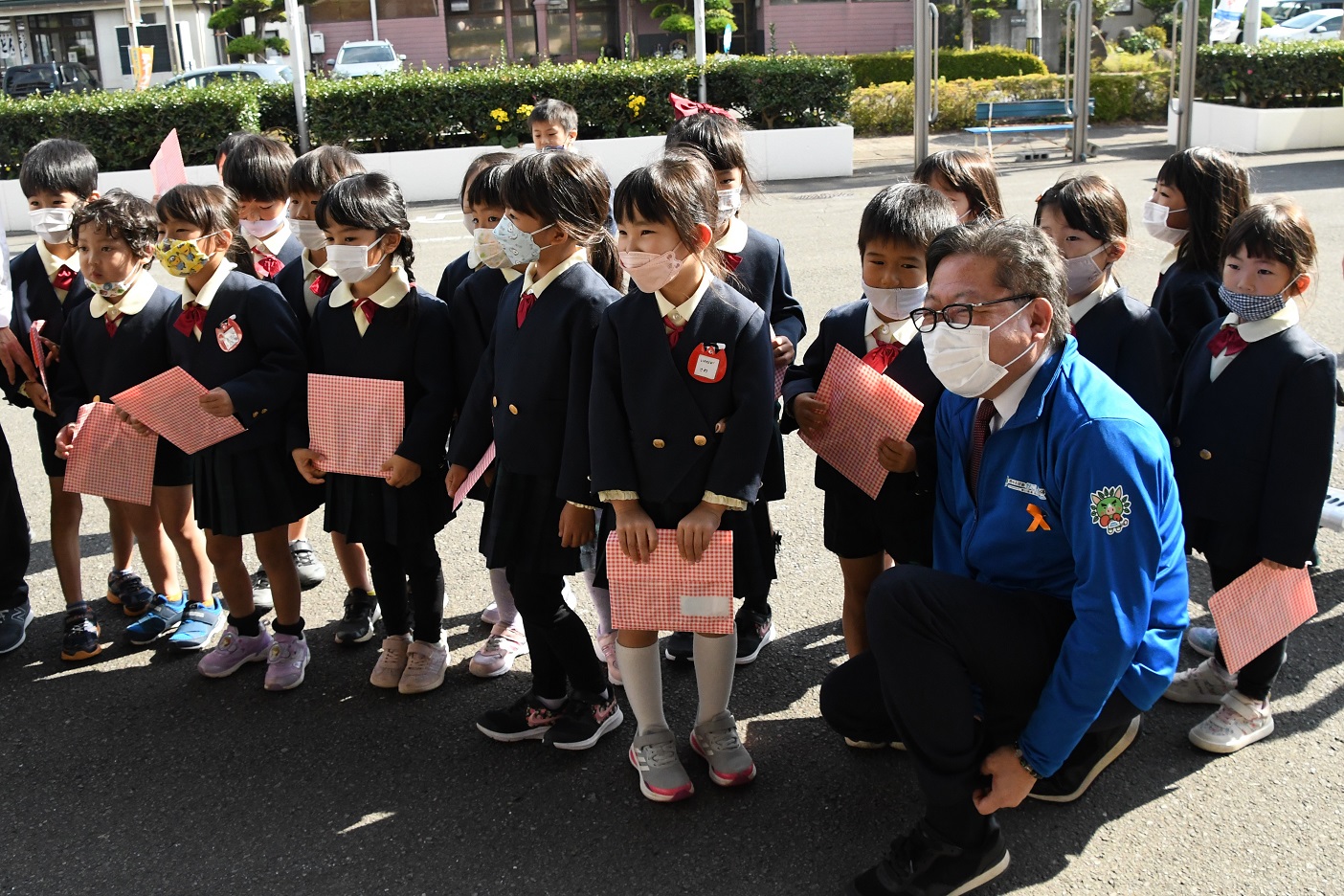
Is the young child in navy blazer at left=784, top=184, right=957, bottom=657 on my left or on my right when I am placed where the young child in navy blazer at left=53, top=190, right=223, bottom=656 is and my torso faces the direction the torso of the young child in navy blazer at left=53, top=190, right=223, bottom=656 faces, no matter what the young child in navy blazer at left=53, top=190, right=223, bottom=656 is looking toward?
on my left

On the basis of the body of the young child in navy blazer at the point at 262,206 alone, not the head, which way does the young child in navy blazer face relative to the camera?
toward the camera

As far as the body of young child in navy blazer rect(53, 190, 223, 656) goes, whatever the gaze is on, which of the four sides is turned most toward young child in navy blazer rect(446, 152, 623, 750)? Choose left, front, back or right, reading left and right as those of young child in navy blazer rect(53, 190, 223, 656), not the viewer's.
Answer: left

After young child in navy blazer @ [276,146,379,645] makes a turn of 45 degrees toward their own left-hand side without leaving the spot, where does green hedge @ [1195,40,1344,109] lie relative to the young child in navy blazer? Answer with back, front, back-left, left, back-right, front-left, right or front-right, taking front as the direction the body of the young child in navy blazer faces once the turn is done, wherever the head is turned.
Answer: back-left

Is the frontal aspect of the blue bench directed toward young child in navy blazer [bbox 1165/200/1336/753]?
yes

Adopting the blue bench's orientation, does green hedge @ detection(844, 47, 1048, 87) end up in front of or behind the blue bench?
behind

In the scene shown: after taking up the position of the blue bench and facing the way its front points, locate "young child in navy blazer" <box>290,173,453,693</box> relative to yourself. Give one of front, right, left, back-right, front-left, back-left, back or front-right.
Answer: front

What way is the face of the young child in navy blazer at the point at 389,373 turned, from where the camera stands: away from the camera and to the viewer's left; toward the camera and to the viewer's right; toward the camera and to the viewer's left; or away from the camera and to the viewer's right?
toward the camera and to the viewer's left

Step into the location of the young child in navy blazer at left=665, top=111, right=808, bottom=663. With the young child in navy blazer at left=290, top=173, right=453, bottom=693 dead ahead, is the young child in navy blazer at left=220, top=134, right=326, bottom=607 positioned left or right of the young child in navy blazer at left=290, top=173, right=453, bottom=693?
right

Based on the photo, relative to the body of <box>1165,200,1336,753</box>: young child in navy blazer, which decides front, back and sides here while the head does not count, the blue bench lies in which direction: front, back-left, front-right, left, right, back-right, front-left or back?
back-right

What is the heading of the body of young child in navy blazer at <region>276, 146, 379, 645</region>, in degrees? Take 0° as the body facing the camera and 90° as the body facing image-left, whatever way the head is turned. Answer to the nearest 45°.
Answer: approximately 45°
